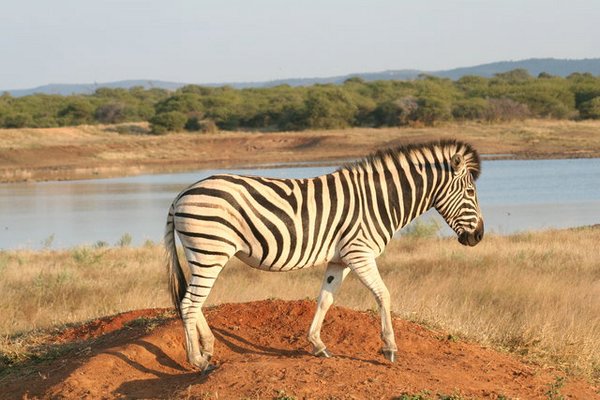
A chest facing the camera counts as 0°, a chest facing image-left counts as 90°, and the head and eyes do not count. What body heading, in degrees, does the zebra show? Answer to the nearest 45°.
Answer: approximately 270°
